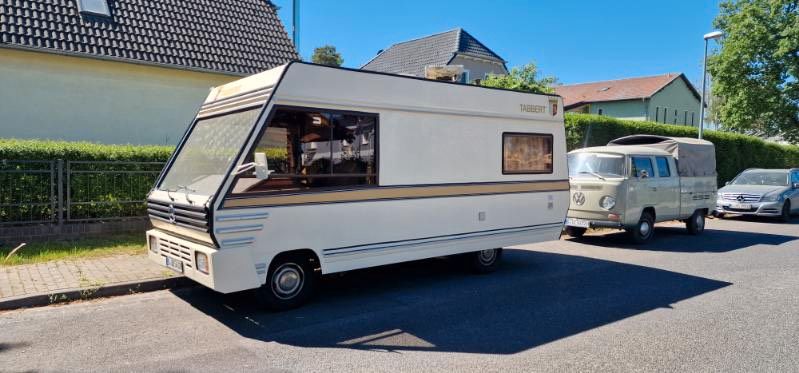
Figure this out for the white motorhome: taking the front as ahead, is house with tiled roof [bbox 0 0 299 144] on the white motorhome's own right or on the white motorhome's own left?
on the white motorhome's own right

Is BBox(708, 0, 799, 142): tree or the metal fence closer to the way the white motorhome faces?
the metal fence

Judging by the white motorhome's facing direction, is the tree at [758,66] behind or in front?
behind

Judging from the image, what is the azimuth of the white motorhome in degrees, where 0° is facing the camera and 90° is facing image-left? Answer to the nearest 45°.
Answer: approximately 45°

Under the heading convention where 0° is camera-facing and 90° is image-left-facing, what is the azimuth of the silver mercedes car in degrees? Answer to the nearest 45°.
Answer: approximately 45°

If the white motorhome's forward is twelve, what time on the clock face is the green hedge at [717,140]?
The green hedge is roughly at 6 o'clock from the white motorhome.

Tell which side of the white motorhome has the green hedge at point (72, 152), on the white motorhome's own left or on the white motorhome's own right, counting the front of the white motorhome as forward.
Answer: on the white motorhome's own right

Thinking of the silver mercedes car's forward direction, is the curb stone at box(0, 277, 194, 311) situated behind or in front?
in front

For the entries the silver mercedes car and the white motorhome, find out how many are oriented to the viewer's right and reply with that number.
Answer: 0

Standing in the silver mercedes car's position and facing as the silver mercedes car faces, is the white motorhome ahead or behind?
ahead
